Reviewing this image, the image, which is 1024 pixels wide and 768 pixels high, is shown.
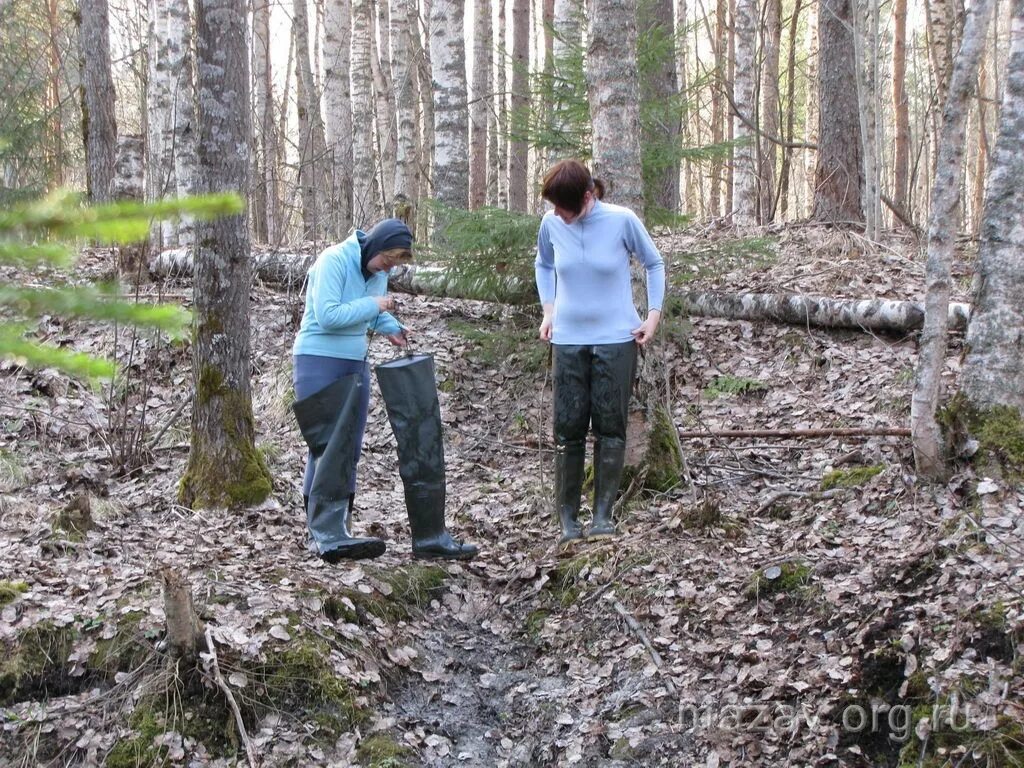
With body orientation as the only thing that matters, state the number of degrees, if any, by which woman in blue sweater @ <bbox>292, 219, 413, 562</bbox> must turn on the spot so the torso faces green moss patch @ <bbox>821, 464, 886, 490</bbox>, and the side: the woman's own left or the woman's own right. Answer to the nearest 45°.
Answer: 0° — they already face it

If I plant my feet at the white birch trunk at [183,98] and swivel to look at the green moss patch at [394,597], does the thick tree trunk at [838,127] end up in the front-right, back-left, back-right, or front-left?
front-left

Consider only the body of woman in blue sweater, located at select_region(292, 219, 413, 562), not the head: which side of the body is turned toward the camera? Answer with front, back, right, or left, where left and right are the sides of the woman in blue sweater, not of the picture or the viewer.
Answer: right

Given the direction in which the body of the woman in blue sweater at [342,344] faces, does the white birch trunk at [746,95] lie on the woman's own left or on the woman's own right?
on the woman's own left

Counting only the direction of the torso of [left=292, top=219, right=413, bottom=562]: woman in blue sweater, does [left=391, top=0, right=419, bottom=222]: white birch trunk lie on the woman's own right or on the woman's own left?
on the woman's own left

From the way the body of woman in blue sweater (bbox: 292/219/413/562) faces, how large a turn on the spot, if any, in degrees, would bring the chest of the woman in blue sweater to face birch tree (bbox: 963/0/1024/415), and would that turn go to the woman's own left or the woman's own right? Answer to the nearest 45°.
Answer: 0° — they already face it

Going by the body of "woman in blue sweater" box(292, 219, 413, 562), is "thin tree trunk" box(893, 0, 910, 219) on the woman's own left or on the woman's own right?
on the woman's own left

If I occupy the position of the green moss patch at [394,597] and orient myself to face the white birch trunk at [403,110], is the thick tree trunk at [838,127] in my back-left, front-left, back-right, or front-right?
front-right

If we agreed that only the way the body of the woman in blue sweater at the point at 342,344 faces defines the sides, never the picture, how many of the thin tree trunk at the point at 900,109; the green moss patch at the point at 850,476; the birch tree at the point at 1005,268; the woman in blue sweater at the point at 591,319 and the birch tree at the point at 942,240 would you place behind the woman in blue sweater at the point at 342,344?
0

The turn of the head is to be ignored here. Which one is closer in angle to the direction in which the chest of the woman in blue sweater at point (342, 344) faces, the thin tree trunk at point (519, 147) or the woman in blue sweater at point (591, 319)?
the woman in blue sweater

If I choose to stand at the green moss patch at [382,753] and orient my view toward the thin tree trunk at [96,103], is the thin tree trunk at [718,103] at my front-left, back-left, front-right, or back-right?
front-right

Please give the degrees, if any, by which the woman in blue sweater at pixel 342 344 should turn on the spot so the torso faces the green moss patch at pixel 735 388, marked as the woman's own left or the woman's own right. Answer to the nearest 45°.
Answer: approximately 45° to the woman's own left

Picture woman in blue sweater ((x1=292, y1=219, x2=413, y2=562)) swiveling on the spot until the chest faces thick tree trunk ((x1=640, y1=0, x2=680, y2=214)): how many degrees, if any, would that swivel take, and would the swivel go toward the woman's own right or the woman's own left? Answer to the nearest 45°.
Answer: approximately 45° to the woman's own left

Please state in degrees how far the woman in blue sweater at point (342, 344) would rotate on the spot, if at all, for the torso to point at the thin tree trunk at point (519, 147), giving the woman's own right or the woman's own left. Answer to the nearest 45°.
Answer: approximately 90° to the woman's own left

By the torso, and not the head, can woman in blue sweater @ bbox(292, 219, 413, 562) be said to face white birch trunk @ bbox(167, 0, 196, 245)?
no

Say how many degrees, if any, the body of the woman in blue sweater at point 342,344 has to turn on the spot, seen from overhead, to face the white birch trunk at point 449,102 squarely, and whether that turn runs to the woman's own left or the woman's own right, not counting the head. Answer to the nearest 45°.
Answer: approximately 90° to the woman's own left

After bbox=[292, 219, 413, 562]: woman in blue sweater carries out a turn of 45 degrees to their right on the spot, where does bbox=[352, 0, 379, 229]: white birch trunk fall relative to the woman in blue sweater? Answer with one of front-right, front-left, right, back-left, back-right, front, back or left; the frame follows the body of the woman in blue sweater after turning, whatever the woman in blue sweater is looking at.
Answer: back-left

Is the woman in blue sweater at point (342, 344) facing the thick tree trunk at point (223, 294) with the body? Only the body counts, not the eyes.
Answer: no
